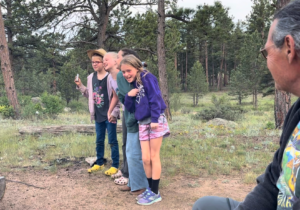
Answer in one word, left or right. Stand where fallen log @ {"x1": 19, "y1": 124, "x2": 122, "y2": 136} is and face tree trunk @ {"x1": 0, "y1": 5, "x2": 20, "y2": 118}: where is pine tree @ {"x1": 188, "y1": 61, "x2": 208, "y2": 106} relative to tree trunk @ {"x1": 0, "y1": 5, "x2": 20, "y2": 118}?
right

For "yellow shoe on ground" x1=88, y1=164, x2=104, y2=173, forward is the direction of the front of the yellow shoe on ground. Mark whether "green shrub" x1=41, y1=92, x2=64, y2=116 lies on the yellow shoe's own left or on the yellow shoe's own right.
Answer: on the yellow shoe's own right

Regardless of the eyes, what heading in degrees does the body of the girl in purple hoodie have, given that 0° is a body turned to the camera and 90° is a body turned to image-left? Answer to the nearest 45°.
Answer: approximately 45°

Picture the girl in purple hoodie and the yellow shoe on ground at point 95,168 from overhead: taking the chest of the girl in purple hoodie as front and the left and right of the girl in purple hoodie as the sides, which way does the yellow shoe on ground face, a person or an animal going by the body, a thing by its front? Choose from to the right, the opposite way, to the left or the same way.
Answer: the same way

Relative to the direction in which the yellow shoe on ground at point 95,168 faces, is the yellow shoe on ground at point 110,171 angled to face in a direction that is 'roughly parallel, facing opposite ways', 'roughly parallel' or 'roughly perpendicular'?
roughly parallel

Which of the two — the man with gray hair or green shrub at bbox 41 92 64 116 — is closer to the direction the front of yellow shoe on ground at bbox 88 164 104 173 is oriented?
the man with gray hair

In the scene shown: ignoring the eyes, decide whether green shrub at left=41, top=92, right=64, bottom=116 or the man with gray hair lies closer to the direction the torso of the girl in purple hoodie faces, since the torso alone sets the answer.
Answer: the man with gray hair

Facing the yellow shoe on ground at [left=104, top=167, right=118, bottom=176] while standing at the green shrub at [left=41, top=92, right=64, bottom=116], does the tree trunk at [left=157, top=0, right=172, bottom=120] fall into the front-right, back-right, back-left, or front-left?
front-left

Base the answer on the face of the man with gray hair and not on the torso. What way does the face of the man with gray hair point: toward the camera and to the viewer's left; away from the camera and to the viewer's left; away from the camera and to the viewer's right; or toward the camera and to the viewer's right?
away from the camera and to the viewer's left

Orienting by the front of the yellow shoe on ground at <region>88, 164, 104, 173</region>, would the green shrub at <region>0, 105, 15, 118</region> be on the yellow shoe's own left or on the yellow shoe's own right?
on the yellow shoe's own right

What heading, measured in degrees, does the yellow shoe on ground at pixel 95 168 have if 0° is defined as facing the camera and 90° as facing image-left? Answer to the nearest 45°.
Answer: approximately 45°

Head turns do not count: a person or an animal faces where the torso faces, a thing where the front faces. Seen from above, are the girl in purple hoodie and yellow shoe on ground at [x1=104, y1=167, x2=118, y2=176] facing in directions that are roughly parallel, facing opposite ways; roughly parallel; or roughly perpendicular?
roughly parallel

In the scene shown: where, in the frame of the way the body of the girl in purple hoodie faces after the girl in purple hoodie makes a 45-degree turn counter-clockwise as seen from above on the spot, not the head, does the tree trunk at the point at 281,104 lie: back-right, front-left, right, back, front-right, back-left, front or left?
back-left

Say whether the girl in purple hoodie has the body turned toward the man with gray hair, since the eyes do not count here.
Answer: no

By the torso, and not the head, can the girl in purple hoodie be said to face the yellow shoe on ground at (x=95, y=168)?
no
